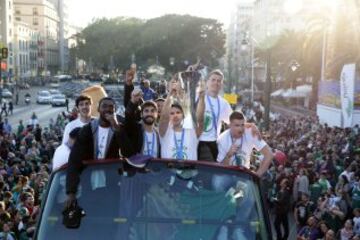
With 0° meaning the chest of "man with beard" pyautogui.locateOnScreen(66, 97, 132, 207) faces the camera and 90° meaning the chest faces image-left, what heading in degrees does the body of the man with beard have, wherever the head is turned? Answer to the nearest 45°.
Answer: approximately 0°

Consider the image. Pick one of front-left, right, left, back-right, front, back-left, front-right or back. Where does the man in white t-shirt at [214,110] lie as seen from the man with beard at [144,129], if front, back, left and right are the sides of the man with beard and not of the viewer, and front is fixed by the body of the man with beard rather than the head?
back-left

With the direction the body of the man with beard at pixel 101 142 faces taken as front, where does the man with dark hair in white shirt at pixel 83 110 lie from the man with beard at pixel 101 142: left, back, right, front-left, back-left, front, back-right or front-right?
back

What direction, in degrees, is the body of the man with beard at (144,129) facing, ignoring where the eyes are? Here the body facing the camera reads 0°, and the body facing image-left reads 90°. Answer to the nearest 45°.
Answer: approximately 0°
